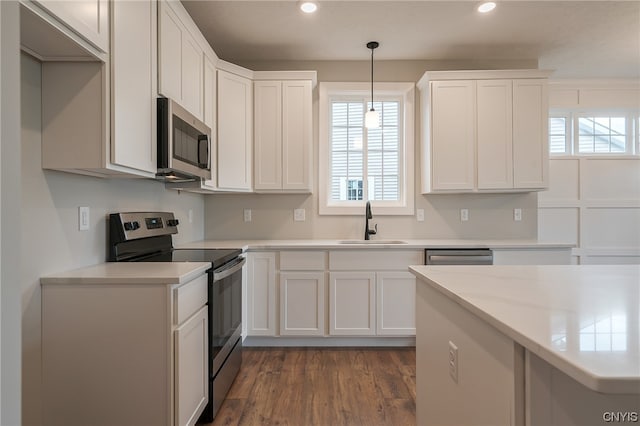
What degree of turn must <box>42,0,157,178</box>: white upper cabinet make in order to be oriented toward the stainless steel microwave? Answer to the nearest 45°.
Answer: approximately 90° to its left

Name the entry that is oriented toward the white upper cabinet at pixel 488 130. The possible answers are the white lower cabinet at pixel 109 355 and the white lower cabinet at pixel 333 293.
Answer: the white lower cabinet at pixel 109 355

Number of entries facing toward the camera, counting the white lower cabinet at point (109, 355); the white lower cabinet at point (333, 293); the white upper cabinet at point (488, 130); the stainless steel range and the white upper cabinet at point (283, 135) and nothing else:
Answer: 3

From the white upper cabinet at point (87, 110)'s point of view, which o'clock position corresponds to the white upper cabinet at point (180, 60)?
the white upper cabinet at point (180, 60) is roughly at 9 o'clock from the white upper cabinet at point (87, 110).

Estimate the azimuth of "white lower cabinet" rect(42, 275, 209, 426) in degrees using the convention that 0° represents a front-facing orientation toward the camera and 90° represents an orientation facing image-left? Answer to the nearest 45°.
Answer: approximately 270°

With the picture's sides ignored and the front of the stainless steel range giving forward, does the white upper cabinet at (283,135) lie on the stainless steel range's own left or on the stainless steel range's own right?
on the stainless steel range's own left

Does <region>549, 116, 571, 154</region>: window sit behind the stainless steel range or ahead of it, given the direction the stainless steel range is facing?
ahead

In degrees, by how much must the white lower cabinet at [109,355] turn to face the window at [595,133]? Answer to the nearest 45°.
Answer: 0° — it already faces it

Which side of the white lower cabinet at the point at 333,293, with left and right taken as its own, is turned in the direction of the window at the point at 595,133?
left

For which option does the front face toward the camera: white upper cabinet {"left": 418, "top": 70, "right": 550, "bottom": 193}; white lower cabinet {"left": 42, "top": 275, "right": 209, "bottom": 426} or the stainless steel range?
the white upper cabinet

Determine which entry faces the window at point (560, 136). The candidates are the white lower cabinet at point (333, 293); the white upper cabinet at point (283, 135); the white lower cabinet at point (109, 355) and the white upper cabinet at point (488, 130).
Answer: the white lower cabinet at point (109, 355)

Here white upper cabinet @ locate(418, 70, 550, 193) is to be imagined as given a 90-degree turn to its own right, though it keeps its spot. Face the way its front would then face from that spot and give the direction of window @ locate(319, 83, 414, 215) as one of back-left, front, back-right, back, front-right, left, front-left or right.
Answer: front

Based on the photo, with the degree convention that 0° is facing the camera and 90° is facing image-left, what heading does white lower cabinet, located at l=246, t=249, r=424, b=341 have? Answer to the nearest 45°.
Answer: approximately 0°

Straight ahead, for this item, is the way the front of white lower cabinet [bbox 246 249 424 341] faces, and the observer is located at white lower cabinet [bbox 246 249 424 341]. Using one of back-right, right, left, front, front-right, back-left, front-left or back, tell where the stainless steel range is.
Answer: front-right
